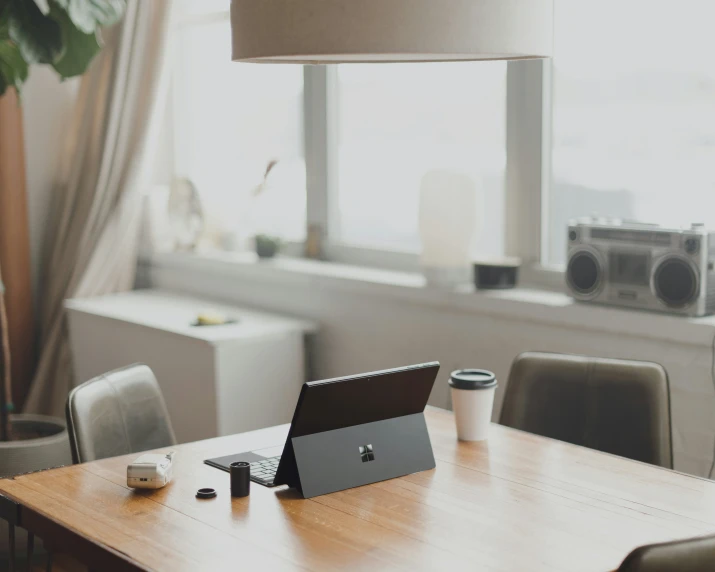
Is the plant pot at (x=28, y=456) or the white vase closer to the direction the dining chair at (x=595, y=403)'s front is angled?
the plant pot

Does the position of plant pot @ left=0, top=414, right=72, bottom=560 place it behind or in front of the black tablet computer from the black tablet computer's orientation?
in front

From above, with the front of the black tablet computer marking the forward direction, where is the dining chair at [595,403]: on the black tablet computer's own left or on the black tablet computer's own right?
on the black tablet computer's own right

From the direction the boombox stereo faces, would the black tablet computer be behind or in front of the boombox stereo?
in front

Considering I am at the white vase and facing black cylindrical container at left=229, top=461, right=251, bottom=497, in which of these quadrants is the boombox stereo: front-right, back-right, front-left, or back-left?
front-left

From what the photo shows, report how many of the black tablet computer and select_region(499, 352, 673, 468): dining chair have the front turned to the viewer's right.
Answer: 0

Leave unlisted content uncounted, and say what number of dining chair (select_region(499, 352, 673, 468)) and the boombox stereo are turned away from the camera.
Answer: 0

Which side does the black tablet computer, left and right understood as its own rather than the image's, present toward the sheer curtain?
front

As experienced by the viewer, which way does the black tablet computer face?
facing away from the viewer and to the left of the viewer

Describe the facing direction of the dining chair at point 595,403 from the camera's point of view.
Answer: facing the viewer and to the left of the viewer

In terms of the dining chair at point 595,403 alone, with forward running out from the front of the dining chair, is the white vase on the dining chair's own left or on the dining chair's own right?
on the dining chair's own right

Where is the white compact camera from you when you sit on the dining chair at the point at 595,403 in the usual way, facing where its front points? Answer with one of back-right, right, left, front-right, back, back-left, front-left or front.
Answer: front
